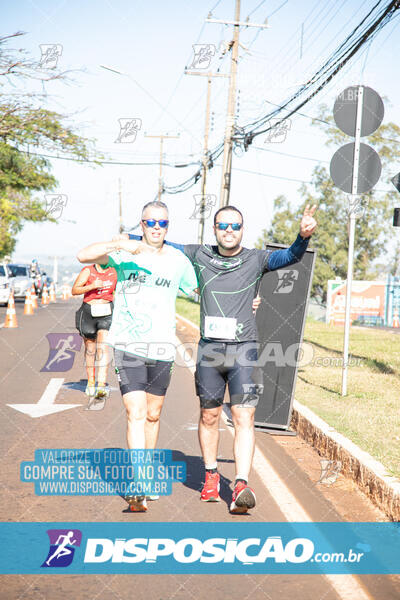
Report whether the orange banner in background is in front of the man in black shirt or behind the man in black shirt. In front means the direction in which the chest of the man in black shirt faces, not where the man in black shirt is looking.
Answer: behind

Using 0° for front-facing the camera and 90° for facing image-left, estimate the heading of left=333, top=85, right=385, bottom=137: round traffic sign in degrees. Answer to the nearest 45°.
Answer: approximately 180°

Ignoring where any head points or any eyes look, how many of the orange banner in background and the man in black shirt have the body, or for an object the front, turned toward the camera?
2

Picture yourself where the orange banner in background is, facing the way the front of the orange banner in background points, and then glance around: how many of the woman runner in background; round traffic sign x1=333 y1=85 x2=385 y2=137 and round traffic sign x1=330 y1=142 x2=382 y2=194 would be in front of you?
3

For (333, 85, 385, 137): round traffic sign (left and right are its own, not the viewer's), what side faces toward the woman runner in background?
left

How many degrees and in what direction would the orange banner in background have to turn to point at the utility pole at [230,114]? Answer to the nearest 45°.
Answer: approximately 45° to its right

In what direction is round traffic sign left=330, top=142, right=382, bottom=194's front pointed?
away from the camera

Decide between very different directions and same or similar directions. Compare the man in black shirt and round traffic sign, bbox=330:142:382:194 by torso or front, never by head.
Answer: very different directions

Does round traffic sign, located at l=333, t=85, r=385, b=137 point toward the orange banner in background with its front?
yes

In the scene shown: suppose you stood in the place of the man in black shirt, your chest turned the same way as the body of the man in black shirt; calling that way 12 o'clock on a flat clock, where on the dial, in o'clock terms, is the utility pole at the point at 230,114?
The utility pole is roughly at 6 o'clock from the man in black shirt.

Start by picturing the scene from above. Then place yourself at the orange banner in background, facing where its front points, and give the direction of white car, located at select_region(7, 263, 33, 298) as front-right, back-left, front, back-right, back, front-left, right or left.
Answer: right

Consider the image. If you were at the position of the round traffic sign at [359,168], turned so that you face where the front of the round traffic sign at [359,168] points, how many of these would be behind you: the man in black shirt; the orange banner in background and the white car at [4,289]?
1

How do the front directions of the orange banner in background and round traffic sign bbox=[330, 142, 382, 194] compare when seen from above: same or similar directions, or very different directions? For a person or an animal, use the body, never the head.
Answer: very different directions

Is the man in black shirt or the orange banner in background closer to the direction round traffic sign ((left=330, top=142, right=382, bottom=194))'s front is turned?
the orange banner in background
